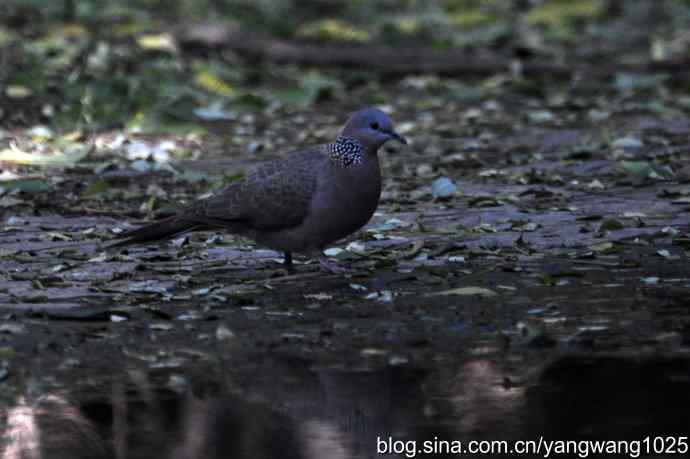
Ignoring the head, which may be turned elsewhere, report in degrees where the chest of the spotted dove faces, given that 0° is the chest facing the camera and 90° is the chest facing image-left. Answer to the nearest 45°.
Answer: approximately 270°

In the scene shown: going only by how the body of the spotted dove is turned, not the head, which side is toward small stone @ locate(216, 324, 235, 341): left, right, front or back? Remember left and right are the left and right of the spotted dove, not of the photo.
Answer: right

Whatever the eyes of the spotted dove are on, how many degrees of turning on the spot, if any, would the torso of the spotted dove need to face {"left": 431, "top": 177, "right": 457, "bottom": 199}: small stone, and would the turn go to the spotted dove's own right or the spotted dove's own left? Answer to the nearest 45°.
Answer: approximately 45° to the spotted dove's own left
